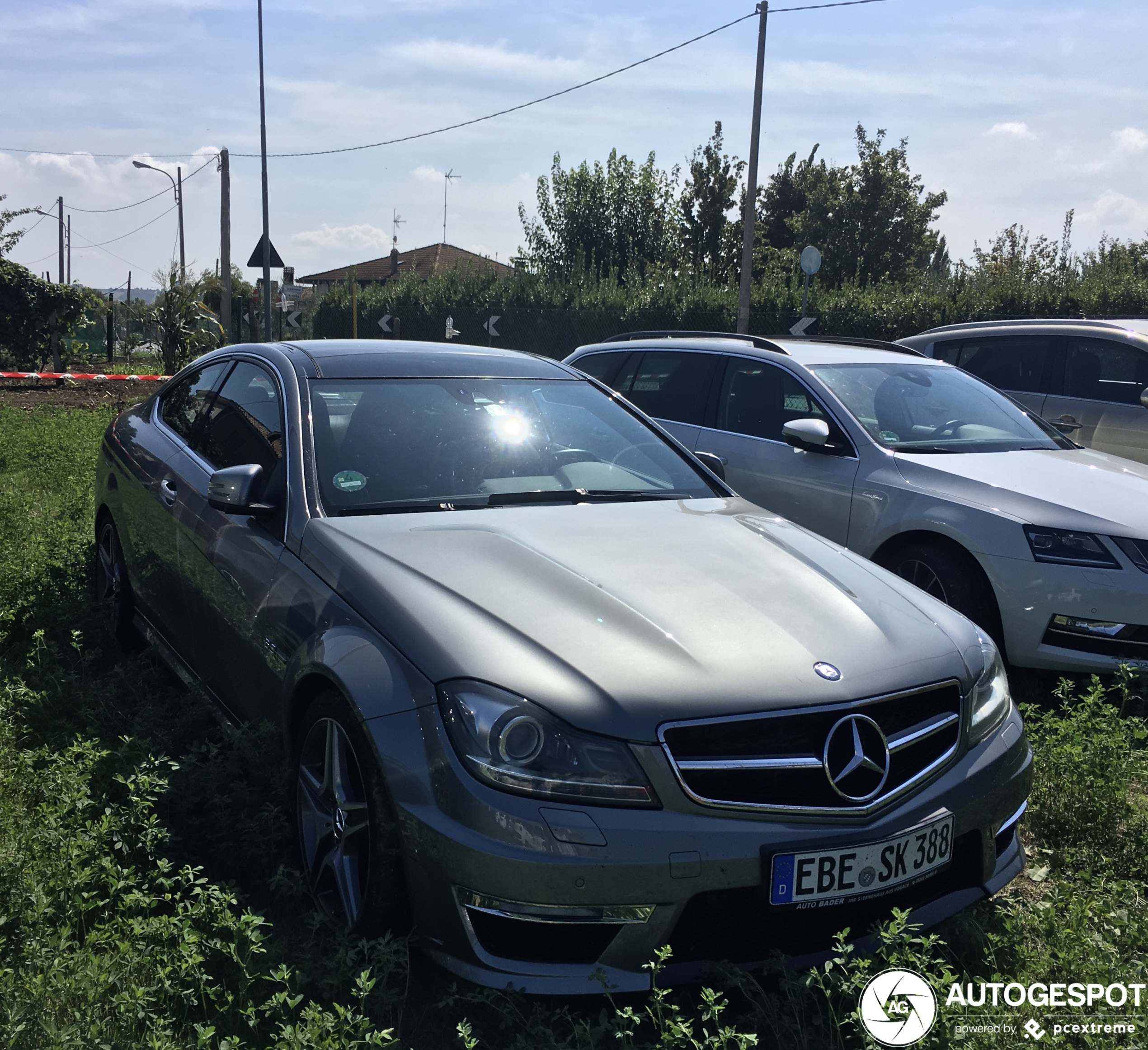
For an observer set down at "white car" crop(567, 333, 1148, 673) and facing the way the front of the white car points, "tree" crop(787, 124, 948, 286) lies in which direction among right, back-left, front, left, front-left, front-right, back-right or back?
back-left

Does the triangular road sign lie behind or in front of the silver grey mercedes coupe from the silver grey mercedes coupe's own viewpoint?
behind

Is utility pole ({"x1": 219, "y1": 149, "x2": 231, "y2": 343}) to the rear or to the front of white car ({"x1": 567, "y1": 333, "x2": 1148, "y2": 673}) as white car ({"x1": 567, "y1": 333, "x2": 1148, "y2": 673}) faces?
to the rear

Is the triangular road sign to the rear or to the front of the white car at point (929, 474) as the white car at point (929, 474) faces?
to the rear

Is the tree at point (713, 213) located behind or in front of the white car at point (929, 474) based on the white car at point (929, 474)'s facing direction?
behind

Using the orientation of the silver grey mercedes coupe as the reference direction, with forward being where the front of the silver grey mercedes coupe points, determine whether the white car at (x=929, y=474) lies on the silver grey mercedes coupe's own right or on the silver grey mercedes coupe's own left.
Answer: on the silver grey mercedes coupe's own left

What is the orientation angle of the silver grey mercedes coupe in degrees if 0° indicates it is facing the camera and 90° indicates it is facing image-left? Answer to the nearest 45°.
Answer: approximately 315°

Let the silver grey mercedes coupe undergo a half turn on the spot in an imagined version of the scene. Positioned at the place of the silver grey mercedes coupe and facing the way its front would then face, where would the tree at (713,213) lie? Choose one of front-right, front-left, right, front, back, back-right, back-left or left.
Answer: front-right

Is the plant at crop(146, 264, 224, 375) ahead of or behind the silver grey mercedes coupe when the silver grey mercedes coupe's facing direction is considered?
behind

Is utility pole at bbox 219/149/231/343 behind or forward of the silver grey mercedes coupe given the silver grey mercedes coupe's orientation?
behind

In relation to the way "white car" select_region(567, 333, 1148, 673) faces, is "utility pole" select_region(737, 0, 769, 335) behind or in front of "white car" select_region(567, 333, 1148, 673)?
behind

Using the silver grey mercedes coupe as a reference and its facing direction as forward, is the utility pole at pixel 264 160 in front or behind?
behind

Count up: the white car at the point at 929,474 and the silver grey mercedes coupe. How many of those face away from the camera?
0

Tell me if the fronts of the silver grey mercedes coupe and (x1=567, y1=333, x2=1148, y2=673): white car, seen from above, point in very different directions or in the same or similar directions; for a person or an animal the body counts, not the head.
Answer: same or similar directions

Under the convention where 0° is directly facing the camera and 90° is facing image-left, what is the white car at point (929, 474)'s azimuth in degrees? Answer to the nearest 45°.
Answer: approximately 315°
